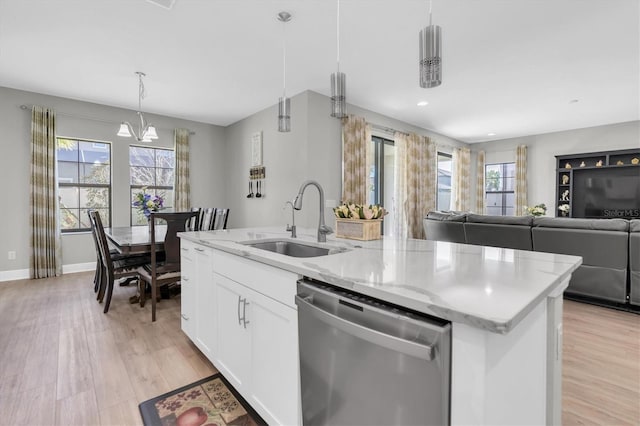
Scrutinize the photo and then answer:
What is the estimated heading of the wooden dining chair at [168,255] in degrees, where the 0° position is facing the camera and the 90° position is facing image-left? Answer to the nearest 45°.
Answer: approximately 135°

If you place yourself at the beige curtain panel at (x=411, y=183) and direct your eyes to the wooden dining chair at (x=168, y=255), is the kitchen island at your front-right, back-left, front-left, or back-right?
front-left

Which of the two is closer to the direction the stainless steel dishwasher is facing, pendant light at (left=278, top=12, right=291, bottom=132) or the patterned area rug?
the patterned area rug

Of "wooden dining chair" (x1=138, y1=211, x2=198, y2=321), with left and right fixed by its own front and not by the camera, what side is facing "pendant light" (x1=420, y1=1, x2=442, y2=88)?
back

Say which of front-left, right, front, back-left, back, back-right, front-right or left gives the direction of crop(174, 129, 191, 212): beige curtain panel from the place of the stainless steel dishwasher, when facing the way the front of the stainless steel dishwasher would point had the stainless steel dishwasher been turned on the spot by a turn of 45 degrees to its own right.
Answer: front-right

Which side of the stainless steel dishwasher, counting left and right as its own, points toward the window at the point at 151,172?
right

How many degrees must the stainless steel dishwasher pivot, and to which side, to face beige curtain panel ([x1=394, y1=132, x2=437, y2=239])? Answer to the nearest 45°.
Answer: approximately 135° to its right

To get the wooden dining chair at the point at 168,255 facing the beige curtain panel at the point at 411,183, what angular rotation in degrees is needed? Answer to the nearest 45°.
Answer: approximately 135° to its right

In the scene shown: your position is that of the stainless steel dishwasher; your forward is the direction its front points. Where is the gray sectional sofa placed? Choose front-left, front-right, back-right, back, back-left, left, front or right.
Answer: back

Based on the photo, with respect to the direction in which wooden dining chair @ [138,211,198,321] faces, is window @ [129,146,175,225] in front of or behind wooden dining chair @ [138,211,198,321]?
in front

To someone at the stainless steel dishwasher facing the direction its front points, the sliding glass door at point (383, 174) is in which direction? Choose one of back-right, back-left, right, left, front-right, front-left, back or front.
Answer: back-right

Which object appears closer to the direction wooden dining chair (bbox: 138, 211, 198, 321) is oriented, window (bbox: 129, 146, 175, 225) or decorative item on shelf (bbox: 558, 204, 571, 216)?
the window

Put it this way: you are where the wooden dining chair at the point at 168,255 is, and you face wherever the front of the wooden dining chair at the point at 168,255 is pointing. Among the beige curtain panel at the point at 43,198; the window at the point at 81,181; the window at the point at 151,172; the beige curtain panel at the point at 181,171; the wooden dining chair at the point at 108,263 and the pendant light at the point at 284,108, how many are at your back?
1

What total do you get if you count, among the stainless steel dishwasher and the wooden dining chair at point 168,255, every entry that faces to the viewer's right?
0

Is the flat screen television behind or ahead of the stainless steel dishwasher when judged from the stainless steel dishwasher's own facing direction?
behind

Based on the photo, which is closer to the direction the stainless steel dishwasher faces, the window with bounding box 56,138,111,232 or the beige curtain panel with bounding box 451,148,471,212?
the window

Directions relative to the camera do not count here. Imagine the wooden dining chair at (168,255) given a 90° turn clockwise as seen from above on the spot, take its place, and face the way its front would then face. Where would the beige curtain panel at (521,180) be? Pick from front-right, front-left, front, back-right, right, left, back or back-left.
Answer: front-right

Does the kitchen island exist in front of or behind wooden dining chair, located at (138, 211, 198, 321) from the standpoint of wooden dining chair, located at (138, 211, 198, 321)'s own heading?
behind

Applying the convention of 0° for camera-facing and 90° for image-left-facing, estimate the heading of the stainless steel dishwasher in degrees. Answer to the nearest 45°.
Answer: approximately 45°
